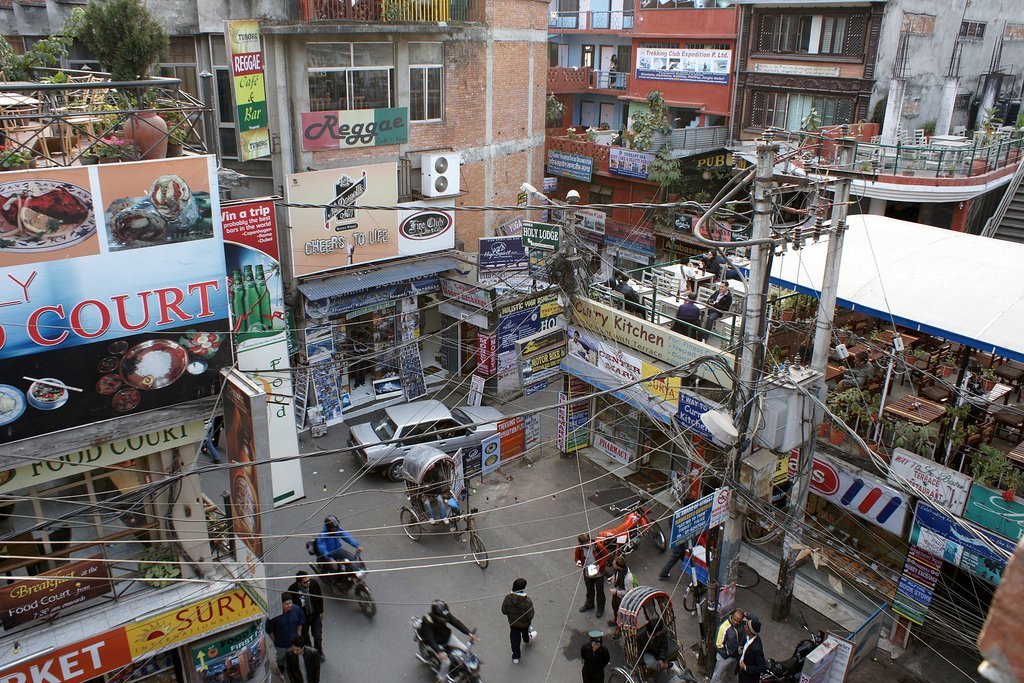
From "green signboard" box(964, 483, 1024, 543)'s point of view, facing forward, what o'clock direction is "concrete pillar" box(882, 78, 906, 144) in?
The concrete pillar is roughly at 4 o'clock from the green signboard.

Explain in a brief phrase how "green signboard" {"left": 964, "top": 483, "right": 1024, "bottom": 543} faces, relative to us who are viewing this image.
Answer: facing the viewer and to the left of the viewer

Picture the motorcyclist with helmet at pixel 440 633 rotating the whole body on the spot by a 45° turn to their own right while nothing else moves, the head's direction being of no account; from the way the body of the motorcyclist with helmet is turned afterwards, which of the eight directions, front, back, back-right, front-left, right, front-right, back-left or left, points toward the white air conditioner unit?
back

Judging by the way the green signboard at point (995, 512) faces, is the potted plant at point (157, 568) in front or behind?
in front

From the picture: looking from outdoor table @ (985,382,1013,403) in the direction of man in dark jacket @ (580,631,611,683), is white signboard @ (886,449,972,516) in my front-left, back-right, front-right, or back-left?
front-left

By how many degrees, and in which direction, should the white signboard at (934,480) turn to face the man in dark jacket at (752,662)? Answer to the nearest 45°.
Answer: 0° — it already faces them

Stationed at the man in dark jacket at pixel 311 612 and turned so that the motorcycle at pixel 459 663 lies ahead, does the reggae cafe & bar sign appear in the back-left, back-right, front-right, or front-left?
back-left

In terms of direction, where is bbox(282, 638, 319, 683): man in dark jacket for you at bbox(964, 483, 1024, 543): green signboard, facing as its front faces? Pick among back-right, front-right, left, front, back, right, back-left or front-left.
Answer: front

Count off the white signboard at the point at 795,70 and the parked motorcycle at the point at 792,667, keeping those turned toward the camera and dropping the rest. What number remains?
1

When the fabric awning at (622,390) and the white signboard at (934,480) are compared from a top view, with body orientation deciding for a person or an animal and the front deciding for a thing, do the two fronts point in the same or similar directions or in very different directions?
same or similar directions

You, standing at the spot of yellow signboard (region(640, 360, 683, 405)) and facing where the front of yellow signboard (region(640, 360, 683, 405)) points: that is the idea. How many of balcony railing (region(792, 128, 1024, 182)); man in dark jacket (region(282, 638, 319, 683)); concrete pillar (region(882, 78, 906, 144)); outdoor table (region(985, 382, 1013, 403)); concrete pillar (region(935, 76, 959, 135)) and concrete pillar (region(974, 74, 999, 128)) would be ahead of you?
1

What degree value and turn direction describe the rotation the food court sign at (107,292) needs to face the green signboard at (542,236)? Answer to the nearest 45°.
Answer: approximately 90° to its left

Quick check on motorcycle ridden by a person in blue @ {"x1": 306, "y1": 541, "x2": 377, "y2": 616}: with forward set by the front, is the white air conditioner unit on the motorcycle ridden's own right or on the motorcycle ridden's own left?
on the motorcycle ridden's own left
